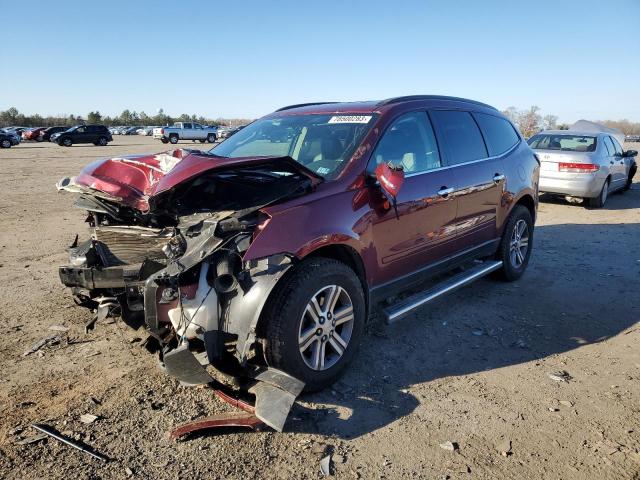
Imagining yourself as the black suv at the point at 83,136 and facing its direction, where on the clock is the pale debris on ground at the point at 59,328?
The pale debris on ground is roughly at 9 o'clock from the black suv.

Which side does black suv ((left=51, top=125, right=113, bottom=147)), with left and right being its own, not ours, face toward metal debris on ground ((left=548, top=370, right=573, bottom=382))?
left

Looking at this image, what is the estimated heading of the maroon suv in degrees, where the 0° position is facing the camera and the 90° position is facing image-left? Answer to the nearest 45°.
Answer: approximately 45°

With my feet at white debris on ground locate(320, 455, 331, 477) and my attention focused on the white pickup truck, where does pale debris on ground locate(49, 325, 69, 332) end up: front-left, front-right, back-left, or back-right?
front-left

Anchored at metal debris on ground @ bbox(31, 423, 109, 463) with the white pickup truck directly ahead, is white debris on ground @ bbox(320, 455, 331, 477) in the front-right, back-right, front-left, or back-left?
back-right

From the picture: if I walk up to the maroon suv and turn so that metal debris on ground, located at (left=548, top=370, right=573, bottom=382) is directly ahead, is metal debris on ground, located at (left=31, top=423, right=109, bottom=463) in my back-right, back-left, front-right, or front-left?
back-right

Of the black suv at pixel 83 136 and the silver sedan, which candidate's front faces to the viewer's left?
the black suv

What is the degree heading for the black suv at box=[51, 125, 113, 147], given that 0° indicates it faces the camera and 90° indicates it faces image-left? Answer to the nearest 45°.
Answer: approximately 90°

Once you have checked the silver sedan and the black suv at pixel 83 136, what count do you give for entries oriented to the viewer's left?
1

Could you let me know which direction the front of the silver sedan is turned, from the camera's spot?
facing away from the viewer and to the right of the viewer

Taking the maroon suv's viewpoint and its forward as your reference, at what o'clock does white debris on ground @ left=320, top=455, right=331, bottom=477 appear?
The white debris on ground is roughly at 10 o'clock from the maroon suv.

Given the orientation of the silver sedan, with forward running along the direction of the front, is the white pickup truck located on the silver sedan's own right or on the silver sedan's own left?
on the silver sedan's own left

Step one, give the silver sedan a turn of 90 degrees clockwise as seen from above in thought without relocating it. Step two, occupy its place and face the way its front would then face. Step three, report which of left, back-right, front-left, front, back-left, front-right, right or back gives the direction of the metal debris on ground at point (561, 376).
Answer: front-right
